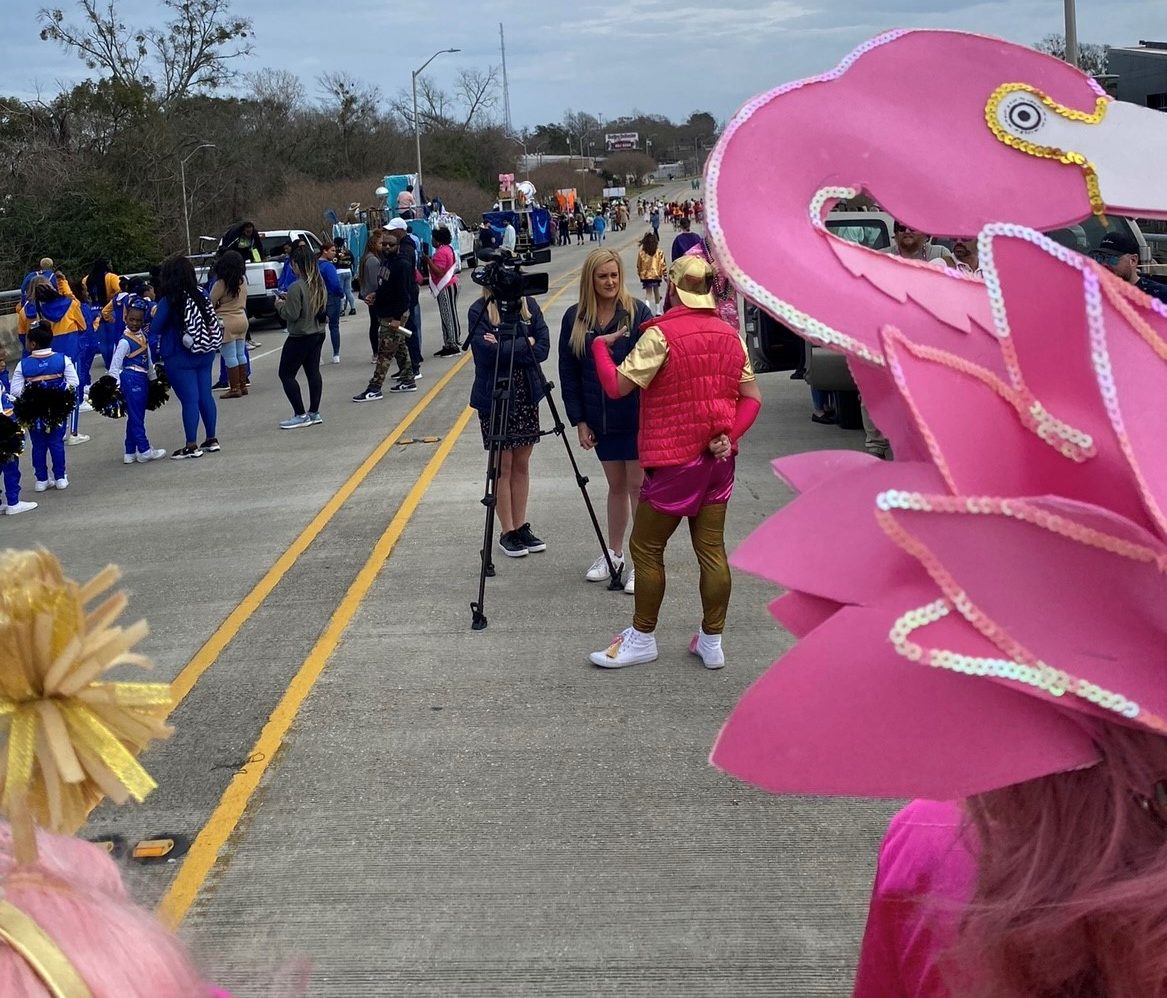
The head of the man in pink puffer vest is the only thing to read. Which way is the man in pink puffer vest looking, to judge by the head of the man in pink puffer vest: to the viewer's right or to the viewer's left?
to the viewer's left

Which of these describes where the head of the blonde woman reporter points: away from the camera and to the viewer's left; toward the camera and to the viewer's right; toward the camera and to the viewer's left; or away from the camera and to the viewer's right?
toward the camera and to the viewer's right

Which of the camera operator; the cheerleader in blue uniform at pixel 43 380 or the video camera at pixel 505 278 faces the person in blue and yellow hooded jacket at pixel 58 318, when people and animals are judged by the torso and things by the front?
the cheerleader in blue uniform at pixel 43 380

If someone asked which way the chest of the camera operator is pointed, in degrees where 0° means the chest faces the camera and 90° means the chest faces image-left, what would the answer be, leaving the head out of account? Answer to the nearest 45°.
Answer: approximately 315°

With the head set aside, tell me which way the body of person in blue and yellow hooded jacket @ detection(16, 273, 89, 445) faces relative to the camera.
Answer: away from the camera

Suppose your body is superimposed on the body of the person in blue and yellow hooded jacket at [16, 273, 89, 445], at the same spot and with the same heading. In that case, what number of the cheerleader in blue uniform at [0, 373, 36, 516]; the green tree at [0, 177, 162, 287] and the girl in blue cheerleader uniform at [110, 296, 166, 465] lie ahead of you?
1

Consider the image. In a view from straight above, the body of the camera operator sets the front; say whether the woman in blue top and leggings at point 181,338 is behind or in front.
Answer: behind
